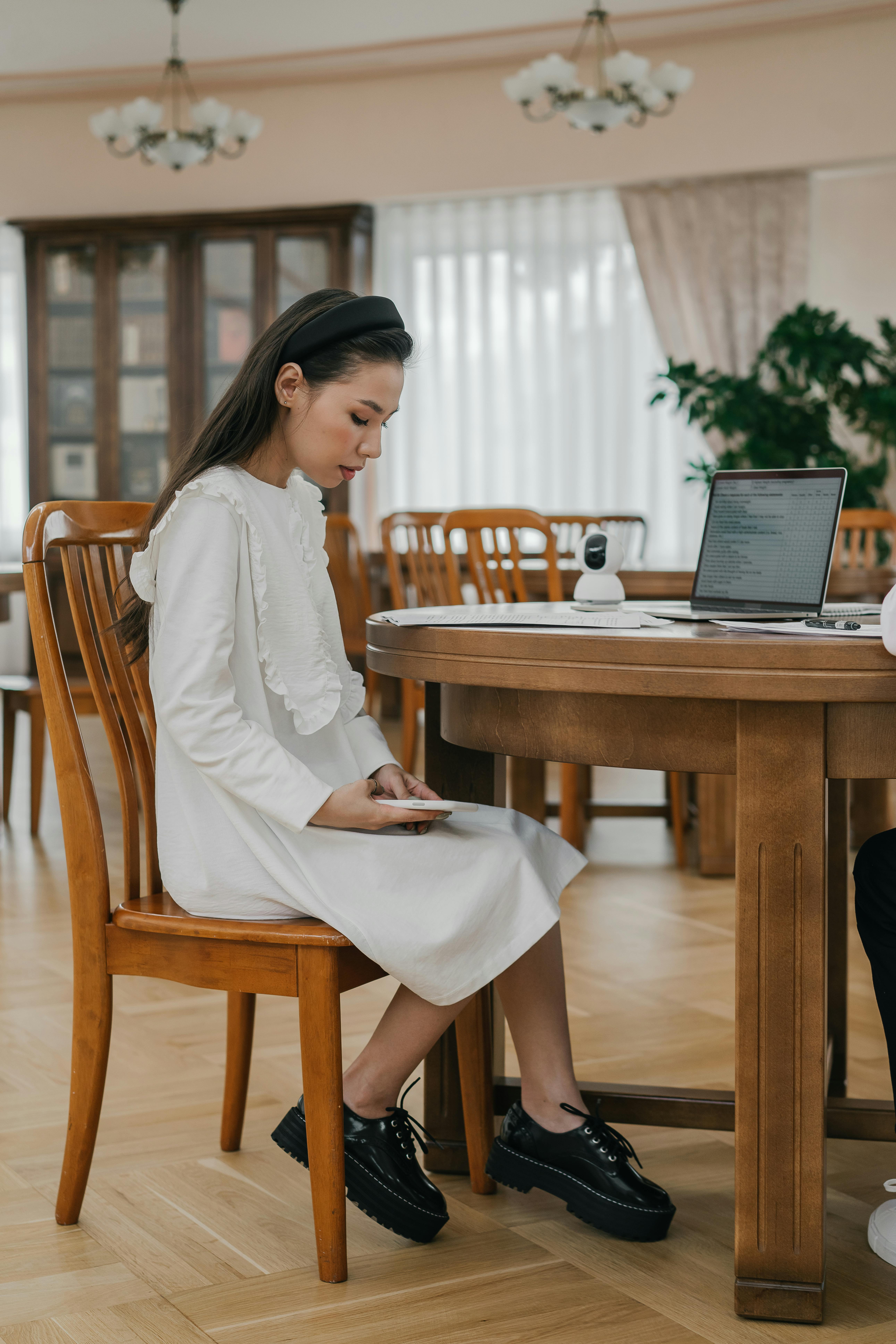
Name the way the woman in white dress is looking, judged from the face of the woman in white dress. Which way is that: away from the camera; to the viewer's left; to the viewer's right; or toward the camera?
to the viewer's right

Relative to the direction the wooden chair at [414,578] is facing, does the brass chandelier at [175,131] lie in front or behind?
behind

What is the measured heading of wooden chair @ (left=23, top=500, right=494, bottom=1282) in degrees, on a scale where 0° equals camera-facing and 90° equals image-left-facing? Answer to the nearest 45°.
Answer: approximately 315°

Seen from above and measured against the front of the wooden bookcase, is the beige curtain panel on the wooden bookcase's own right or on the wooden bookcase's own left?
on the wooden bookcase's own left

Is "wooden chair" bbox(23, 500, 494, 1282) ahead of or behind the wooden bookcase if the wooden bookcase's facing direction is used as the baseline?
ahead

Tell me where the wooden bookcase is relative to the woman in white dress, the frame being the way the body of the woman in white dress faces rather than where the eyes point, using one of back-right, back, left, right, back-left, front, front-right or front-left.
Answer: back-left

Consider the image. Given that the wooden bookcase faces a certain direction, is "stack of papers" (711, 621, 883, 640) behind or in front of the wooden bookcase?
in front

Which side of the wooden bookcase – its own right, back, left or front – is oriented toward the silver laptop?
front

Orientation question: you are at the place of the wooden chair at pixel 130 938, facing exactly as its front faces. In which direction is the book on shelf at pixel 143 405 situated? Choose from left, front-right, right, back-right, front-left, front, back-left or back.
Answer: back-left

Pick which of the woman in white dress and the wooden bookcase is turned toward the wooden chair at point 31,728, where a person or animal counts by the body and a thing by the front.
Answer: the wooden bookcase
